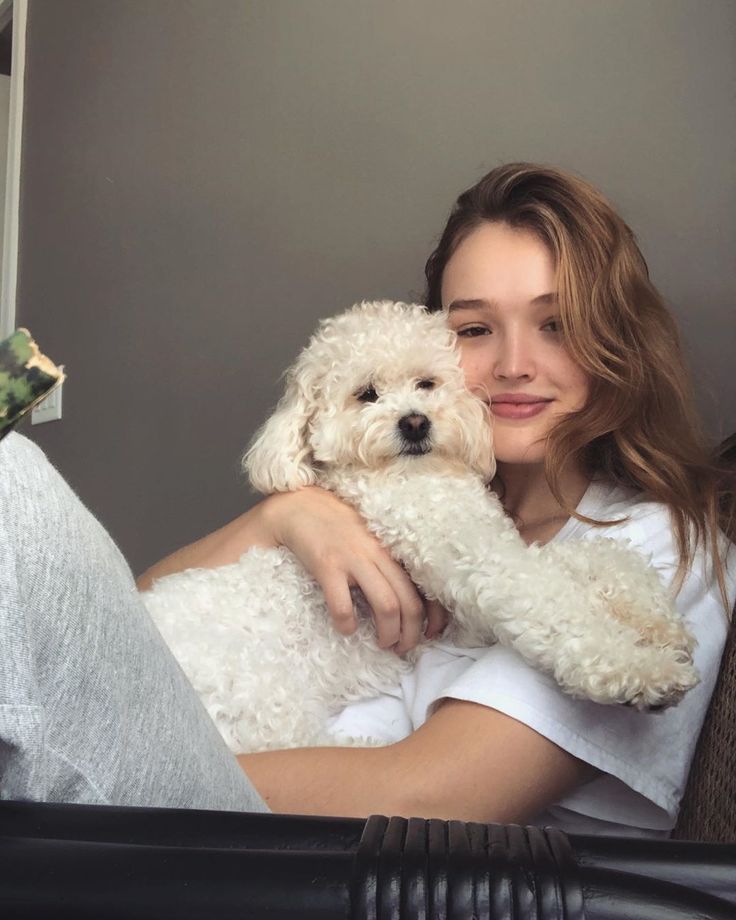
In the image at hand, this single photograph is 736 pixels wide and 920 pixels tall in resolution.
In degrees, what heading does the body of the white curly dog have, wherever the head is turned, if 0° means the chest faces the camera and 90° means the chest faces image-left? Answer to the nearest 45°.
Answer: approximately 315°

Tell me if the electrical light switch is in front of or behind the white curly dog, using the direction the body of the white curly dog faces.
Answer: behind

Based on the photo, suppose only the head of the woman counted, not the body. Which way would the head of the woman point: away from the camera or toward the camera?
toward the camera

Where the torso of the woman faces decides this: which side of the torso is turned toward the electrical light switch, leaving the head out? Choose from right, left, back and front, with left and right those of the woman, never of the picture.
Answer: right

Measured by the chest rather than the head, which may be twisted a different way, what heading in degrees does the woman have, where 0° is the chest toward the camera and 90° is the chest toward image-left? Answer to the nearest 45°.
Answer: approximately 45°
